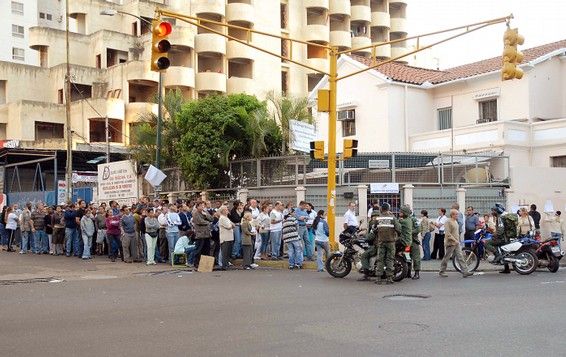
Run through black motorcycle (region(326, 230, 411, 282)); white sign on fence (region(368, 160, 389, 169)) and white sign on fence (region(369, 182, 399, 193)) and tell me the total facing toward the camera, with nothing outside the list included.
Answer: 2

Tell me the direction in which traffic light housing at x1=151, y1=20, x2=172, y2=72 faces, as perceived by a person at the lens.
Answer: facing the viewer and to the right of the viewer

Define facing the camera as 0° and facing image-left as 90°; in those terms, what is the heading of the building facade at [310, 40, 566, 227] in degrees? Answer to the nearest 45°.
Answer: approximately 45°

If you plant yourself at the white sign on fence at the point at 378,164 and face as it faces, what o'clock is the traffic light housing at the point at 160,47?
The traffic light housing is roughly at 1 o'clock from the white sign on fence.

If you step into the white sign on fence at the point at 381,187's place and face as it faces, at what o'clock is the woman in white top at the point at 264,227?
The woman in white top is roughly at 2 o'clock from the white sign on fence.

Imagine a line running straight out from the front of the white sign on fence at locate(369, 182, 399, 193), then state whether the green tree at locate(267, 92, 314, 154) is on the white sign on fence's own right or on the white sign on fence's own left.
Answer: on the white sign on fence's own right

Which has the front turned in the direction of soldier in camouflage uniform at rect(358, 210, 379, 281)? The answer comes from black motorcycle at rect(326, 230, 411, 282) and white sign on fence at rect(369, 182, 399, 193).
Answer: the white sign on fence

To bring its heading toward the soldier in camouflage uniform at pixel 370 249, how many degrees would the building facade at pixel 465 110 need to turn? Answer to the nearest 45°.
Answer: approximately 45° to its left

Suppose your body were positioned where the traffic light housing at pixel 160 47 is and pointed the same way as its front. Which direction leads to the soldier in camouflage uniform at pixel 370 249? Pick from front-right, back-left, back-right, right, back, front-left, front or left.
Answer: front-left

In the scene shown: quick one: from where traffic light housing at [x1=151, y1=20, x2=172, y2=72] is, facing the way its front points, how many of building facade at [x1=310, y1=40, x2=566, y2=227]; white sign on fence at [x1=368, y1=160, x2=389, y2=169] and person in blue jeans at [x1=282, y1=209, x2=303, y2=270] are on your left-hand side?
3

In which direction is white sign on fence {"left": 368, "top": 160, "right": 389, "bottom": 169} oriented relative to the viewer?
toward the camera

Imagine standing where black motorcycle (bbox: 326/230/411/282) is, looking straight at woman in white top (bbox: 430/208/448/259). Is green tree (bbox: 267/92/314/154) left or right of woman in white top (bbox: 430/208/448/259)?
left

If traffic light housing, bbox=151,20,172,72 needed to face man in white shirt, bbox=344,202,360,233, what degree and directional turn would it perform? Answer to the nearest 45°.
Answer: approximately 90° to its left

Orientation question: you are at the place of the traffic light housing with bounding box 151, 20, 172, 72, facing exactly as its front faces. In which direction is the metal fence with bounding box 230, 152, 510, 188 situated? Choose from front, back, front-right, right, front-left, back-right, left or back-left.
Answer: left

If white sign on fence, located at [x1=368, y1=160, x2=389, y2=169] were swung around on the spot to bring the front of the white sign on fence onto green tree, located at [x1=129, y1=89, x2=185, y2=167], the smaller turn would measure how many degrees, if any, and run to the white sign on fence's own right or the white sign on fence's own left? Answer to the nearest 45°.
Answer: approximately 135° to the white sign on fence's own right

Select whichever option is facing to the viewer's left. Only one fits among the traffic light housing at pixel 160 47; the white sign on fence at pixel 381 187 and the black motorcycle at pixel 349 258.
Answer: the black motorcycle

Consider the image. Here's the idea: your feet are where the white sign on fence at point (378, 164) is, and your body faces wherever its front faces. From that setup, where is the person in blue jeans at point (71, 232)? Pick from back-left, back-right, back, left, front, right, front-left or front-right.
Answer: right

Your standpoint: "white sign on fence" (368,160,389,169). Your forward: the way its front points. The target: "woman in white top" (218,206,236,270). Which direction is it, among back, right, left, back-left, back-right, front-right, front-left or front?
front-right

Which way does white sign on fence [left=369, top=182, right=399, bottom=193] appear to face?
toward the camera

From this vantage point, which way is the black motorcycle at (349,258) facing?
to the viewer's left

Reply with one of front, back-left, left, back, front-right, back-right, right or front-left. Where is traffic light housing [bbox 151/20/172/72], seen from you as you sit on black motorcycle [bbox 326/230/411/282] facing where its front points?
front-left
